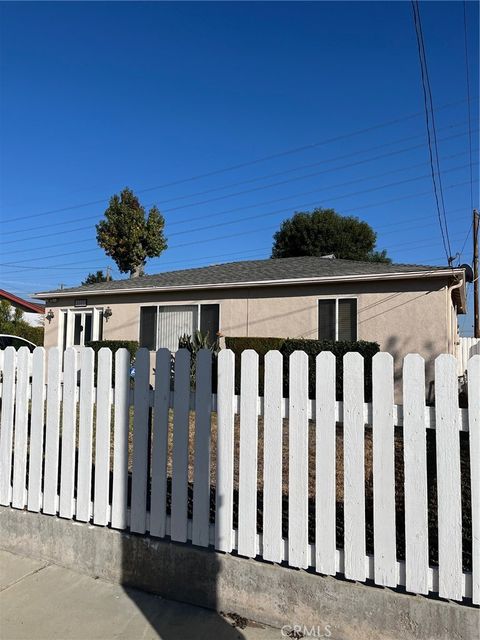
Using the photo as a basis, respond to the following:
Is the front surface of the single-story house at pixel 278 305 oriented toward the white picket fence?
yes

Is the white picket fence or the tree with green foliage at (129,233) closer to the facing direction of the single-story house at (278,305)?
the white picket fence

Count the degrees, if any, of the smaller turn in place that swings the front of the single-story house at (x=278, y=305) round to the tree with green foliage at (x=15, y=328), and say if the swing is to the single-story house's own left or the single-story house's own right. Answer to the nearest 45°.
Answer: approximately 135° to the single-story house's own right

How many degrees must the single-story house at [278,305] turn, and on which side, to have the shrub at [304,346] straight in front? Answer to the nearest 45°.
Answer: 0° — it already faces it

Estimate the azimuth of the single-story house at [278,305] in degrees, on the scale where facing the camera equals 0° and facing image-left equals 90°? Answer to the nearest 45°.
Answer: approximately 0°

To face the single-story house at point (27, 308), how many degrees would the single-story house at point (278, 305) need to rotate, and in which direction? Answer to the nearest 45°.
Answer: approximately 135° to its right

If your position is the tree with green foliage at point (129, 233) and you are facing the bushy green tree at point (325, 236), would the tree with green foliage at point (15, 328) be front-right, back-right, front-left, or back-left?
back-right

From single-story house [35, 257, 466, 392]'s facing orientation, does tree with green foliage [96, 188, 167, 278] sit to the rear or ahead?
to the rear
